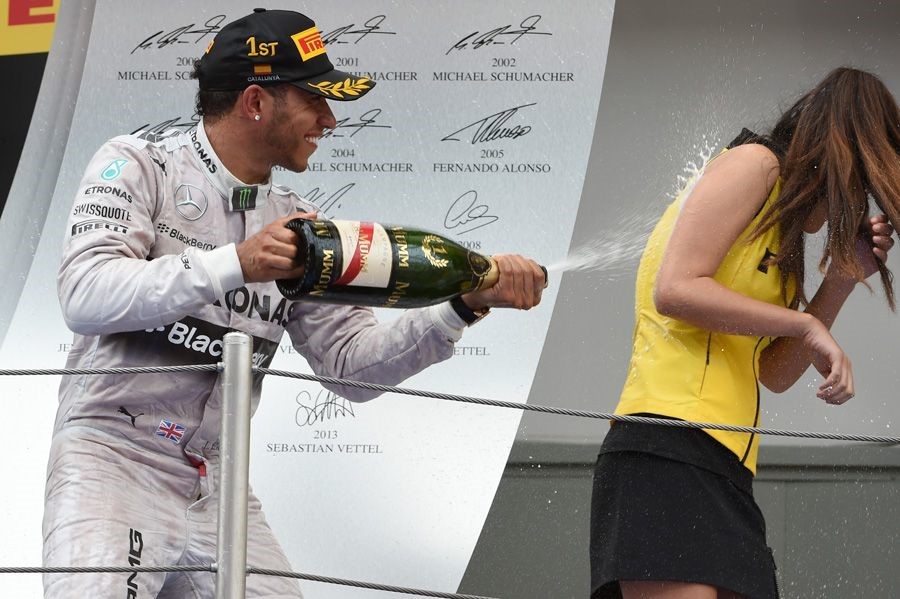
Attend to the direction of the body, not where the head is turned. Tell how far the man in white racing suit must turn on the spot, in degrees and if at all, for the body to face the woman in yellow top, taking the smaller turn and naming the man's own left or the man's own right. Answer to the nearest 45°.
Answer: approximately 45° to the man's own left

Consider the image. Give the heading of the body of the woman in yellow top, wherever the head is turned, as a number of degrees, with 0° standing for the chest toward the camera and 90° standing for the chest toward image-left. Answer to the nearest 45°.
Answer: approximately 270°

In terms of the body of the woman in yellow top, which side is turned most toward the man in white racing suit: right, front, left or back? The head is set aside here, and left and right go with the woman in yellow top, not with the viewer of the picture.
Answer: back

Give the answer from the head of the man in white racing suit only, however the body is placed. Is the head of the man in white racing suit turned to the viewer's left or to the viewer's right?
to the viewer's right

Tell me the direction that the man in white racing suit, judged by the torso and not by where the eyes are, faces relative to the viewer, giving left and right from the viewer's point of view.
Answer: facing the viewer and to the right of the viewer
